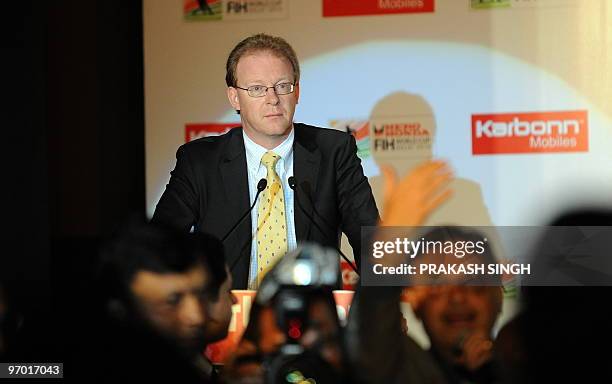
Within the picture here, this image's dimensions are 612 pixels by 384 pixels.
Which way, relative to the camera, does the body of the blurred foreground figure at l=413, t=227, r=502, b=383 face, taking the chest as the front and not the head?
toward the camera

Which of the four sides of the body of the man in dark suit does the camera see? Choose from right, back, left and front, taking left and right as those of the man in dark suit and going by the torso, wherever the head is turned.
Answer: front

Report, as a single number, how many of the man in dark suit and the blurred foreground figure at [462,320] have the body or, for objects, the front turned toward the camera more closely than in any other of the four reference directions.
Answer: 2

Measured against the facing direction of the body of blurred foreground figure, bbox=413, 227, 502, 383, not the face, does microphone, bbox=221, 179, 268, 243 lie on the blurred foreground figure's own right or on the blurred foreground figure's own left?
on the blurred foreground figure's own right

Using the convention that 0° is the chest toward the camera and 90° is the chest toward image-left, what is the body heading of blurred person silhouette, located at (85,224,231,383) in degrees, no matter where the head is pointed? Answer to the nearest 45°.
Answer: approximately 315°
